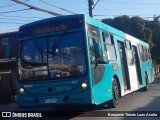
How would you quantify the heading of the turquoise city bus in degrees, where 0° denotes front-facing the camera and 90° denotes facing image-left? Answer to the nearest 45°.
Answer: approximately 45°
